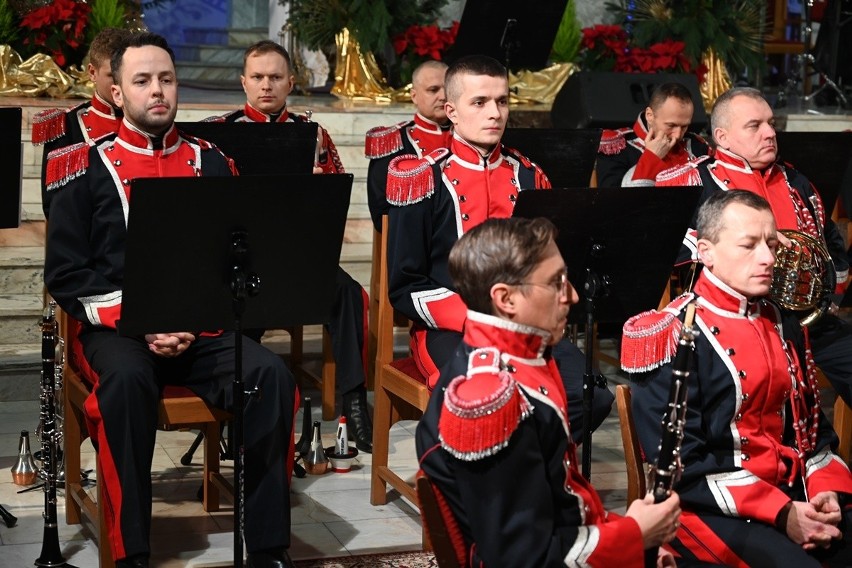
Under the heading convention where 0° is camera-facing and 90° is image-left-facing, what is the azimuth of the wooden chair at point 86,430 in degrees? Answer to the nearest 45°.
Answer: approximately 315°

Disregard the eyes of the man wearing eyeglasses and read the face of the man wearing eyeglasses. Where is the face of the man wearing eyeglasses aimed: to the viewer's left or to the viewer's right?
to the viewer's right

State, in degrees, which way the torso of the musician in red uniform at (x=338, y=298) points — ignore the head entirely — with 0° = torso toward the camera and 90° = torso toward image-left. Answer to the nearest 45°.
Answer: approximately 0°

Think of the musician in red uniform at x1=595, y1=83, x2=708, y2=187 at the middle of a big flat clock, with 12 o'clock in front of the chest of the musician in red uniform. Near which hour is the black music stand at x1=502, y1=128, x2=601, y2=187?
The black music stand is roughly at 2 o'clock from the musician in red uniform.

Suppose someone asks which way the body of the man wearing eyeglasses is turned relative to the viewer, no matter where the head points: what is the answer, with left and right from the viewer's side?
facing to the right of the viewer

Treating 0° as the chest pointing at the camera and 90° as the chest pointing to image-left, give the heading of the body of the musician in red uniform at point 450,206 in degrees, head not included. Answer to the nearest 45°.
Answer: approximately 315°

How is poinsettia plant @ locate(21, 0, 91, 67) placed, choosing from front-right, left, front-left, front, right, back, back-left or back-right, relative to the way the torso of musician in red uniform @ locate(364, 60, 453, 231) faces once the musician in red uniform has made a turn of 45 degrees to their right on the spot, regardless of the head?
back-right

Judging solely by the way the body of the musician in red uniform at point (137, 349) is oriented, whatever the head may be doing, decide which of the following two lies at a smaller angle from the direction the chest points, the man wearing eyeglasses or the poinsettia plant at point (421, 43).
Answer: the man wearing eyeglasses

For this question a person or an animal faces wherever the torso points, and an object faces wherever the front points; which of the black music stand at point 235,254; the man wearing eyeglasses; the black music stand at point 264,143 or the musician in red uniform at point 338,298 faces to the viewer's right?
the man wearing eyeglasses
